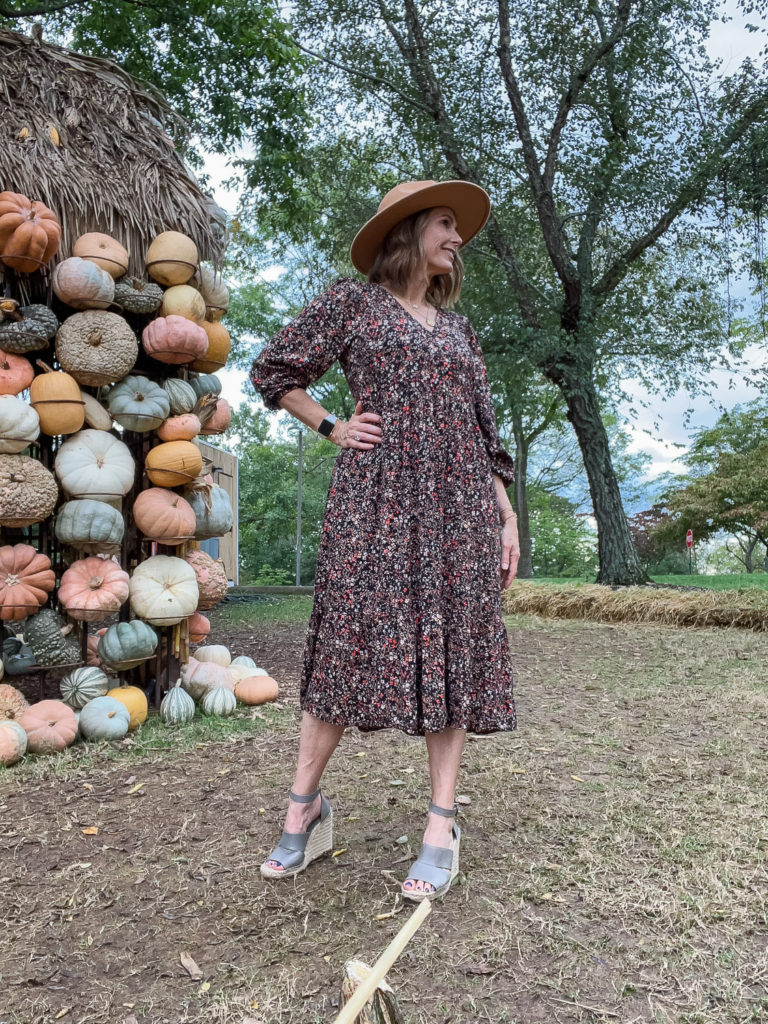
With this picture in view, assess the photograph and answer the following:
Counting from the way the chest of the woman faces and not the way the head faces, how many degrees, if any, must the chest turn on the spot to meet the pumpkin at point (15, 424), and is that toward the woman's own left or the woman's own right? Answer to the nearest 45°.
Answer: approximately 135° to the woman's own right

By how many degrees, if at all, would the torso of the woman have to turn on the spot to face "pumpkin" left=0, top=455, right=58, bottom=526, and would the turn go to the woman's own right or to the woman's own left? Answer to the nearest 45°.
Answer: approximately 135° to the woman's own right

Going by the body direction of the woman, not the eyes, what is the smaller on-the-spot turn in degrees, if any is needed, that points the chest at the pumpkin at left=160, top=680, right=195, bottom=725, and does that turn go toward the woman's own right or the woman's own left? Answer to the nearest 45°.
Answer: approximately 135° to the woman's own right

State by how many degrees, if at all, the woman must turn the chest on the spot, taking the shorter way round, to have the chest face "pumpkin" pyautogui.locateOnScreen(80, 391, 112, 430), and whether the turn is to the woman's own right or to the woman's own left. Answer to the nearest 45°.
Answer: approximately 135° to the woman's own right

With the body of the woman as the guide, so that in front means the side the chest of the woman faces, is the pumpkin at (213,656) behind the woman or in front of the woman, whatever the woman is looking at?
behind

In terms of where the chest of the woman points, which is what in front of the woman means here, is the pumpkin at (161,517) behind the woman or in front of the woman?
behind

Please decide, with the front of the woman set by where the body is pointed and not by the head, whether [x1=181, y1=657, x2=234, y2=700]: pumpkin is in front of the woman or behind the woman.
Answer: behind

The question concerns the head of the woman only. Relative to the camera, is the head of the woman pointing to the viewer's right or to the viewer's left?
to the viewer's right

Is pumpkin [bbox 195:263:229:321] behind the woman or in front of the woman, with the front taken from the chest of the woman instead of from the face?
behind

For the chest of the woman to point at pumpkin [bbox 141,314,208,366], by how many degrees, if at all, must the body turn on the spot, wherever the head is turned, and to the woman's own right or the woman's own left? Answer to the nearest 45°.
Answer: approximately 135° to the woman's own right

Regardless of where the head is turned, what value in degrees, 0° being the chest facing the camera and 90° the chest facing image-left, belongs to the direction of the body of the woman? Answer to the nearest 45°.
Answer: approximately 0°

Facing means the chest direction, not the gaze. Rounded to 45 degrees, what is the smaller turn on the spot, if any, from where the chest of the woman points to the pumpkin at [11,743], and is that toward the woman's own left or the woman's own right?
approximately 135° to the woman's own right
